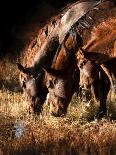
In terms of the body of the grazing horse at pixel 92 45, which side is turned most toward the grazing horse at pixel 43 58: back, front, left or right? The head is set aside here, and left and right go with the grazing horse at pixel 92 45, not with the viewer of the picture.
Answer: right

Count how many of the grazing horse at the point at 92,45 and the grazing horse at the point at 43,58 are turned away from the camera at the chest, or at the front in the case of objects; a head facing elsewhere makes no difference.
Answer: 0

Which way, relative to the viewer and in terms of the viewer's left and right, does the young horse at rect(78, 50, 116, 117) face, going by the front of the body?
facing the viewer and to the left of the viewer

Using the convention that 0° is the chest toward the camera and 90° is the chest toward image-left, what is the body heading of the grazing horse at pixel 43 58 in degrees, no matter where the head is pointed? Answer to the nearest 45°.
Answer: approximately 45°

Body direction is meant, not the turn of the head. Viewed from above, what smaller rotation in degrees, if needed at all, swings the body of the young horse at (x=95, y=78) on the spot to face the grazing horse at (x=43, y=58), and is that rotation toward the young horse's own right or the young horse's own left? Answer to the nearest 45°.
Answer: approximately 90° to the young horse's own right

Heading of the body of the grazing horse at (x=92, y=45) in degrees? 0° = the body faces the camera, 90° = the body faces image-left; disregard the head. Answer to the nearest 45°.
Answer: approximately 45°

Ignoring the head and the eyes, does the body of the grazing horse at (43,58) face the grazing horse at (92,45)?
no

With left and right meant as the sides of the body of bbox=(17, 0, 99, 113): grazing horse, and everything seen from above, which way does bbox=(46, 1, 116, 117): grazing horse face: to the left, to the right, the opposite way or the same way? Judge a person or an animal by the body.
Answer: the same way

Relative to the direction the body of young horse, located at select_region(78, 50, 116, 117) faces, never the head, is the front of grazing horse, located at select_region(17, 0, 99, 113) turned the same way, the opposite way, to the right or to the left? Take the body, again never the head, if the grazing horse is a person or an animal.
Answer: the same way

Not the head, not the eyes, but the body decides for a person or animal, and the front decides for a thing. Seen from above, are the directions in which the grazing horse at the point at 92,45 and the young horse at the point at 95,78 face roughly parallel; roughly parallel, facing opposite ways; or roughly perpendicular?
roughly parallel
